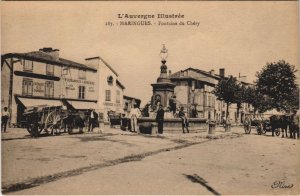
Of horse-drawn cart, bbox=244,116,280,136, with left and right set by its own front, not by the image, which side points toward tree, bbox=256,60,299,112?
left

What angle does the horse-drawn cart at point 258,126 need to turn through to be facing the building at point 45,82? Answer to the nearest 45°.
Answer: approximately 180°

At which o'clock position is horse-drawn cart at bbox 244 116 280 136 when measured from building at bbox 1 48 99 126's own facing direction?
The horse-drawn cart is roughly at 12 o'clock from the building.

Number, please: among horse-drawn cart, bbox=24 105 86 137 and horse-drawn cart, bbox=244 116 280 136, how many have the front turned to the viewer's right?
2

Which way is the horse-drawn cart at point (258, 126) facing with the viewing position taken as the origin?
facing to the right of the viewer

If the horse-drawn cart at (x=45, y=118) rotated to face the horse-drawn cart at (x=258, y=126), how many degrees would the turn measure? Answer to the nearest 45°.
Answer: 0° — it already faces it

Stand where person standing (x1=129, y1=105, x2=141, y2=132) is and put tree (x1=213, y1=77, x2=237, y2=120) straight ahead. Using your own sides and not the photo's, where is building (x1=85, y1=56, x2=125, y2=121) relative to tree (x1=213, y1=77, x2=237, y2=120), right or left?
left

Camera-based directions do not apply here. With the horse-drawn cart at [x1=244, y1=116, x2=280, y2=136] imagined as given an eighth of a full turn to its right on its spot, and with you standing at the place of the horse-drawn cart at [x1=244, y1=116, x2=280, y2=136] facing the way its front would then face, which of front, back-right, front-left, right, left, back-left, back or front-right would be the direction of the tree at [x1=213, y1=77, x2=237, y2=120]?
back-left

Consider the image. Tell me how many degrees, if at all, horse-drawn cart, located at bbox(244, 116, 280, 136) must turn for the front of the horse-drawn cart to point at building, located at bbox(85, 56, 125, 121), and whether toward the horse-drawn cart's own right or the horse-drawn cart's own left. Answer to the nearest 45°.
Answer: approximately 135° to the horse-drawn cart's own left

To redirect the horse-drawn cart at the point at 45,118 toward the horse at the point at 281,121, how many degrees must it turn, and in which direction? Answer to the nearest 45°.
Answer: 0° — it already faces it

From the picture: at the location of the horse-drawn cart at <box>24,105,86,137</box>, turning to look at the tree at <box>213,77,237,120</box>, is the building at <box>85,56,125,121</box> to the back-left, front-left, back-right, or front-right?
front-left

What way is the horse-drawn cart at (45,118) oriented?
to the viewer's right

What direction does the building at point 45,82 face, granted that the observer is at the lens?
facing the viewer and to the right of the viewer

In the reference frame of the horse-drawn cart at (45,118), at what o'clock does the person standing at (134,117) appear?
The person standing is roughly at 11 o'clock from the horse-drawn cart.
